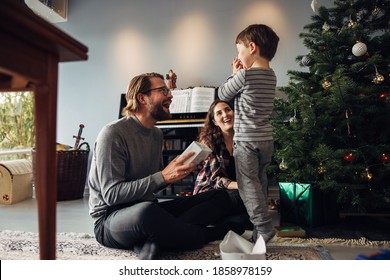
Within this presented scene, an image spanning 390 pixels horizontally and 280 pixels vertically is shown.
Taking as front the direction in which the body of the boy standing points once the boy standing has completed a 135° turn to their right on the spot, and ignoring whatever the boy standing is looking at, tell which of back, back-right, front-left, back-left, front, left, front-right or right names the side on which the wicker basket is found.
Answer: back-left

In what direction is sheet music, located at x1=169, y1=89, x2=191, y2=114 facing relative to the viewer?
toward the camera

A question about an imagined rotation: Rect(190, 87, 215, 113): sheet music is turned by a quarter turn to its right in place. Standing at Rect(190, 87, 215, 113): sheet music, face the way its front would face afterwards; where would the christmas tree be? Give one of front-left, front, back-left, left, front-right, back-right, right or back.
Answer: back-left

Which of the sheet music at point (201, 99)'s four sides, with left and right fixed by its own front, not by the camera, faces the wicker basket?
right

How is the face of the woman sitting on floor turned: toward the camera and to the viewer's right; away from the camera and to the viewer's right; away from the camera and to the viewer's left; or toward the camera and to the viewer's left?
toward the camera and to the viewer's right

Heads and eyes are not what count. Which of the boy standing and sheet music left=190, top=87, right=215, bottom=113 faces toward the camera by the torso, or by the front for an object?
the sheet music

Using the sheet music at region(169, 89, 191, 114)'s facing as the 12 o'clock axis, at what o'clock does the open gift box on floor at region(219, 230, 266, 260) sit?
The open gift box on floor is roughly at 12 o'clock from the sheet music.

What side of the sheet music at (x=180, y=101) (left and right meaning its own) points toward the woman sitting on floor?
front

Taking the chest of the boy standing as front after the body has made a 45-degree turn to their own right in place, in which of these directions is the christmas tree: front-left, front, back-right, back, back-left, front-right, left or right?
front-right

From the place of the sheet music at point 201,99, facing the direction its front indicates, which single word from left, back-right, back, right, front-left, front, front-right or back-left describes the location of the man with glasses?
front

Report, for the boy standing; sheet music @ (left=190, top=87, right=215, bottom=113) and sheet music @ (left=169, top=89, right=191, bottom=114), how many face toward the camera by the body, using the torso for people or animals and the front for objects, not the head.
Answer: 2

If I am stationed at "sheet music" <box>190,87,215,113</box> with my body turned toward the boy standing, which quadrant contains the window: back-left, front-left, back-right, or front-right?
back-right

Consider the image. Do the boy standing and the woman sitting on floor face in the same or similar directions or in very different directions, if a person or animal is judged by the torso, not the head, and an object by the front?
very different directions

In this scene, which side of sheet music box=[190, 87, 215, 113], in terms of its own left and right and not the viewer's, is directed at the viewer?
front

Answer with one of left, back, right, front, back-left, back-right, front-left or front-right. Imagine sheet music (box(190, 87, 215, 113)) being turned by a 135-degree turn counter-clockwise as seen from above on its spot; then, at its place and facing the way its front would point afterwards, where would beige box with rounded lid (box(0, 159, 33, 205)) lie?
back-left

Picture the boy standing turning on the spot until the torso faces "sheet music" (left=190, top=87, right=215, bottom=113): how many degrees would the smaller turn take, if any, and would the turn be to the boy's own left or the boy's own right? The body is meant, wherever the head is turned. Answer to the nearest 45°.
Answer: approximately 45° to the boy's own right
